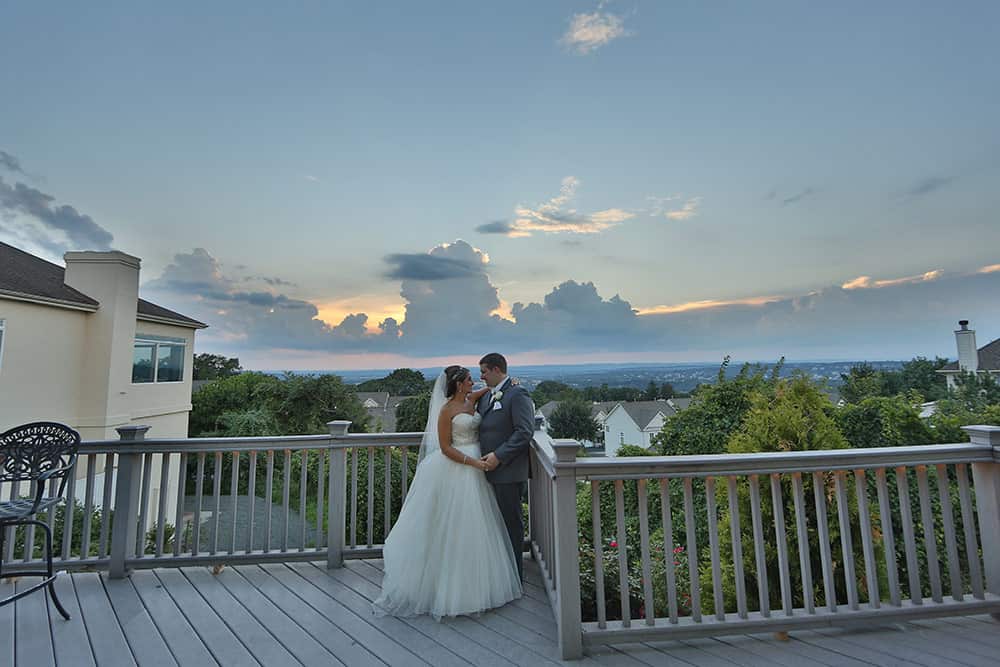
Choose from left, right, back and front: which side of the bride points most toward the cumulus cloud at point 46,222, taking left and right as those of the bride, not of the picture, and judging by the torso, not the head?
back

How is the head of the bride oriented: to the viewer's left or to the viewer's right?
to the viewer's right

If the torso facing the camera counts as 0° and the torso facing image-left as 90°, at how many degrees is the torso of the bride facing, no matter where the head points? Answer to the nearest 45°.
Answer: approximately 315°

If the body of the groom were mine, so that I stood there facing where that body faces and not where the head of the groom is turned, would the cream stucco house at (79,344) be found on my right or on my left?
on my right

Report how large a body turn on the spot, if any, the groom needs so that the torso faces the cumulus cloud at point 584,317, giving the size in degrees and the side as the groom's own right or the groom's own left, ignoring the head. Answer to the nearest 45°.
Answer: approximately 135° to the groom's own right

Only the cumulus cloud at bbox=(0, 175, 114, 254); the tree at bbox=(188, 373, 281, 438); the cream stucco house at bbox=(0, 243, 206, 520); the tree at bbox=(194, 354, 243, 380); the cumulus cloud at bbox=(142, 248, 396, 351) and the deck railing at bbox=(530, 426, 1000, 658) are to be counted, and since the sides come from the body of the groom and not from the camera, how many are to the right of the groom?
5

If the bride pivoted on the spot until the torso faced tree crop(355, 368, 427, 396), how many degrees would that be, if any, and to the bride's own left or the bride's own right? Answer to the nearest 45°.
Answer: approximately 135° to the bride's own left

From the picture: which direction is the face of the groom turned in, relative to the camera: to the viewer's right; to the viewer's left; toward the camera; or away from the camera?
to the viewer's left

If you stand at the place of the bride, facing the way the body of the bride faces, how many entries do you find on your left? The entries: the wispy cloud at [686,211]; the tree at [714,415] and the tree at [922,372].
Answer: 3
